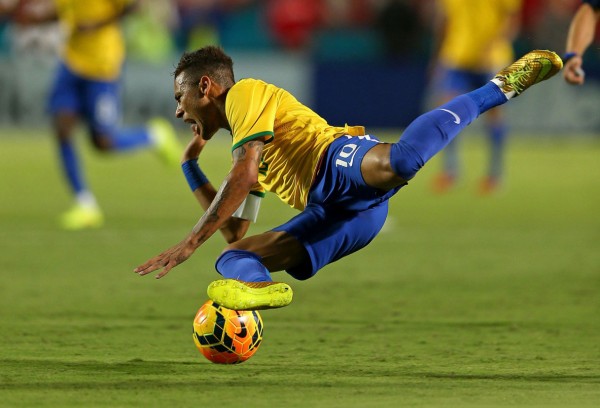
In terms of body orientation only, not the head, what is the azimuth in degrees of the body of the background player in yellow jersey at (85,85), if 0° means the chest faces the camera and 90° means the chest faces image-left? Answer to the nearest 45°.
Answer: approximately 45°

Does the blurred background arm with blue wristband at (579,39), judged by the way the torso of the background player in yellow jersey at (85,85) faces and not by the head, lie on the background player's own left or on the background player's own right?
on the background player's own left
